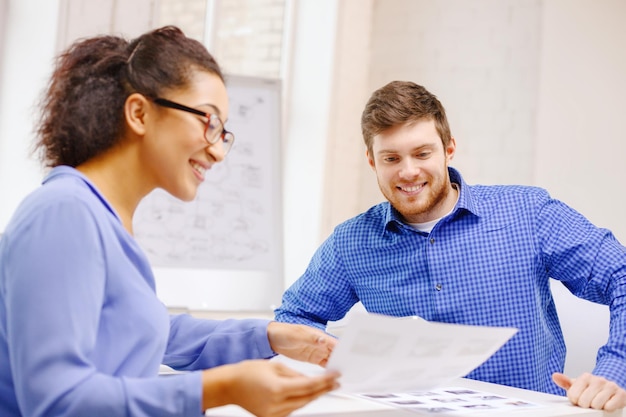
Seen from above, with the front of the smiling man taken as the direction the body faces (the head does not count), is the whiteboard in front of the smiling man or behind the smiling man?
behind

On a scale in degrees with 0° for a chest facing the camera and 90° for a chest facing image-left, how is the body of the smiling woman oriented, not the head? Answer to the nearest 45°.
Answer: approximately 270°

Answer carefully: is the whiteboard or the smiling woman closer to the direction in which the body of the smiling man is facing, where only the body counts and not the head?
the smiling woman

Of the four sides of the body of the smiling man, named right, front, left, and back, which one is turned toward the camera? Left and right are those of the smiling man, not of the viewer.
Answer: front

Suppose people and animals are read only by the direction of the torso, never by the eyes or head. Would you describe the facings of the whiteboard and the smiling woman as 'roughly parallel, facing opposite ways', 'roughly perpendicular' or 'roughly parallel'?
roughly perpendicular

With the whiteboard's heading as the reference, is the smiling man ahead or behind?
ahead

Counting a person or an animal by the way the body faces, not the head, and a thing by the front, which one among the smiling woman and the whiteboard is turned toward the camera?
the whiteboard

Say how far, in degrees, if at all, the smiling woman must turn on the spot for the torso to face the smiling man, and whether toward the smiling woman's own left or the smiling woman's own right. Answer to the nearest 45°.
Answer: approximately 45° to the smiling woman's own left

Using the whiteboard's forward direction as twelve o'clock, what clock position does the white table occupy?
The white table is roughly at 12 o'clock from the whiteboard.

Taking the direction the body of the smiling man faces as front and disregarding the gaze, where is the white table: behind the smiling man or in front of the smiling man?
in front

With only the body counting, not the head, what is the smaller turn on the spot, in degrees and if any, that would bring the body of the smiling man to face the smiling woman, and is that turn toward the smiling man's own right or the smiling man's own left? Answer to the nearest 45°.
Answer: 0° — they already face them

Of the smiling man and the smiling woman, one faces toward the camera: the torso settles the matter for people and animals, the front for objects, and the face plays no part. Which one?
the smiling man

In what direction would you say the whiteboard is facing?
toward the camera
